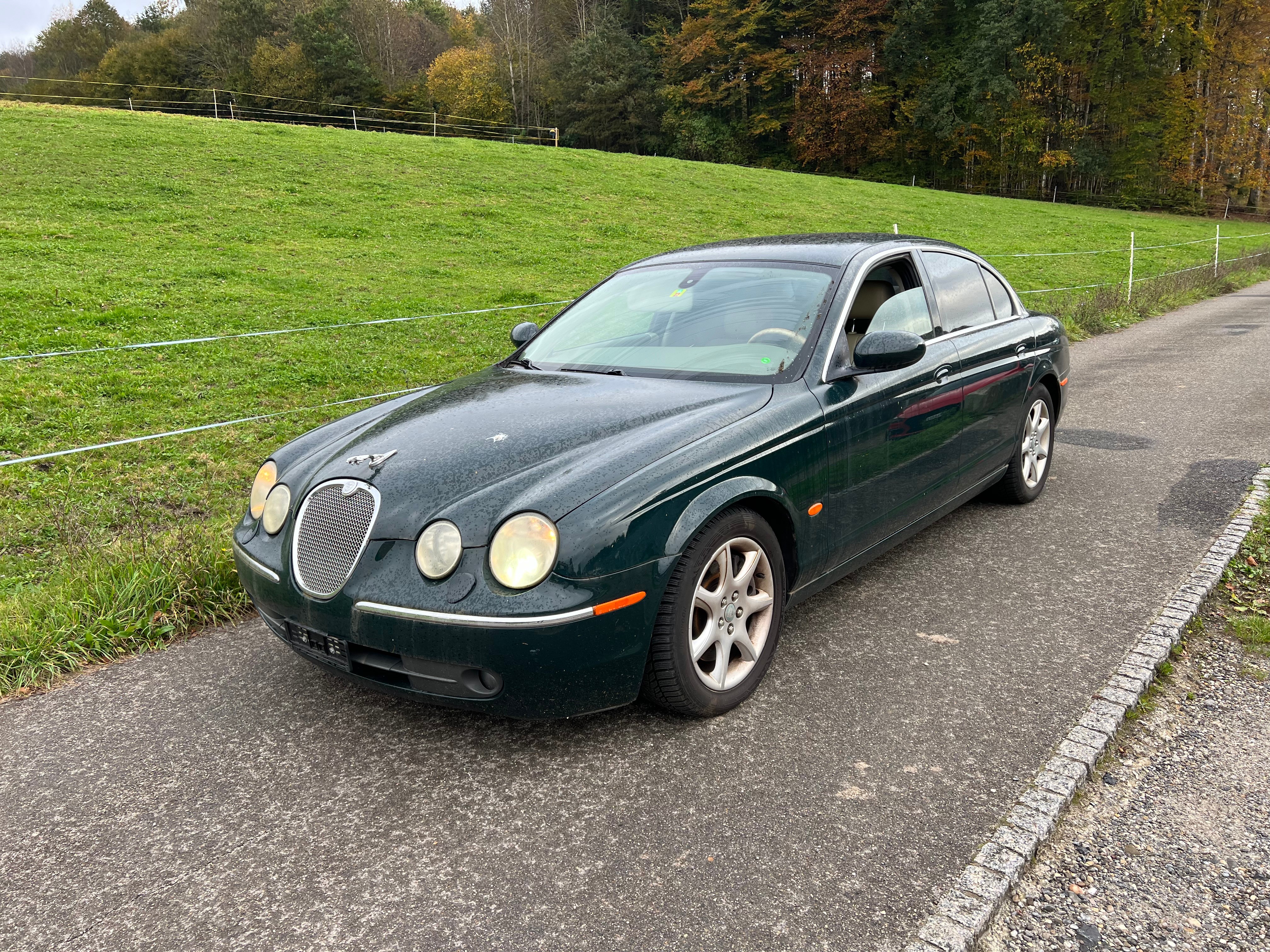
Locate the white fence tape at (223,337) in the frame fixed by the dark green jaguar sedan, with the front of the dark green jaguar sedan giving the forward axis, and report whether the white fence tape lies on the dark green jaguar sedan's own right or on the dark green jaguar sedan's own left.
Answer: on the dark green jaguar sedan's own right

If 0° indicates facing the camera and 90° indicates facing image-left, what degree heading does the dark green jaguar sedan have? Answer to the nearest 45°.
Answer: approximately 45°

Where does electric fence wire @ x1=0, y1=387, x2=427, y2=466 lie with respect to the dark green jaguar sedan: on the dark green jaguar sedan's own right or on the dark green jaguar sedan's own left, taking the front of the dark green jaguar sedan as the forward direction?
on the dark green jaguar sedan's own right

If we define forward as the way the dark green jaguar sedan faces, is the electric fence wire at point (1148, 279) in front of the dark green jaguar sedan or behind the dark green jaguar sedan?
behind

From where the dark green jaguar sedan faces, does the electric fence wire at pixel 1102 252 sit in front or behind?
behind
